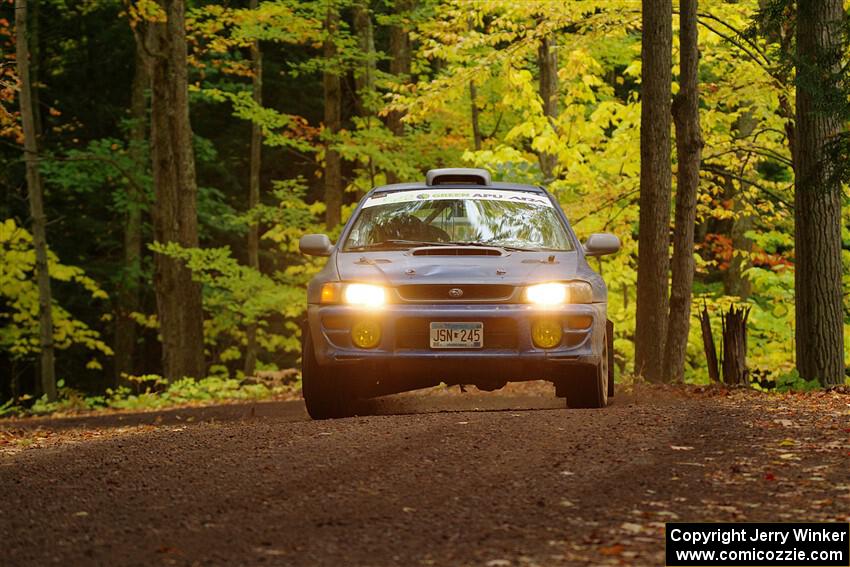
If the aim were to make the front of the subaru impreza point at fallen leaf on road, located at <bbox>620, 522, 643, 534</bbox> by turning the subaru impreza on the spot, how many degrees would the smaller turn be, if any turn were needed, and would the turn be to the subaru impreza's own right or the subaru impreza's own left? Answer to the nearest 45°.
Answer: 0° — it already faces it

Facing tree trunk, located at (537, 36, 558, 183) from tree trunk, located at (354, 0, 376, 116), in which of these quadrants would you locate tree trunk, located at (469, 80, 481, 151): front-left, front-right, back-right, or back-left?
front-left

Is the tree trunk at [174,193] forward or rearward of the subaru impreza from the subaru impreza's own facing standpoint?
rearward

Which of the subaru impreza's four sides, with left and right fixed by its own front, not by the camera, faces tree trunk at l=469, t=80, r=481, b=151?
back

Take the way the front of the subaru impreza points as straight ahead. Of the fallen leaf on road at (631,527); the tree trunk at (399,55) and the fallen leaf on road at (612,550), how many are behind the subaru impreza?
1

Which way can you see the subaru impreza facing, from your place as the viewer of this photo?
facing the viewer

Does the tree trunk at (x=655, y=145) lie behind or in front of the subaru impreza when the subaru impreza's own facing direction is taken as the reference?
behind

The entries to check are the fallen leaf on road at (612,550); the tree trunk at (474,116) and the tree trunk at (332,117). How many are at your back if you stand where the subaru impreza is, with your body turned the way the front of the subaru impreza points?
2

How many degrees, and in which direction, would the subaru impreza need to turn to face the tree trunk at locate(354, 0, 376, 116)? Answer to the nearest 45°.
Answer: approximately 180°

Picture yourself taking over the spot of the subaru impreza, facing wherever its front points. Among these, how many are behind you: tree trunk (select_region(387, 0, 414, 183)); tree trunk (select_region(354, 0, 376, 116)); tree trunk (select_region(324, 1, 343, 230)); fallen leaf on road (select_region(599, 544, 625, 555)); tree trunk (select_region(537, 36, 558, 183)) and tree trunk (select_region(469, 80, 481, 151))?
5

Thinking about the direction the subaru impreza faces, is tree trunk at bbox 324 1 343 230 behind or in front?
behind
